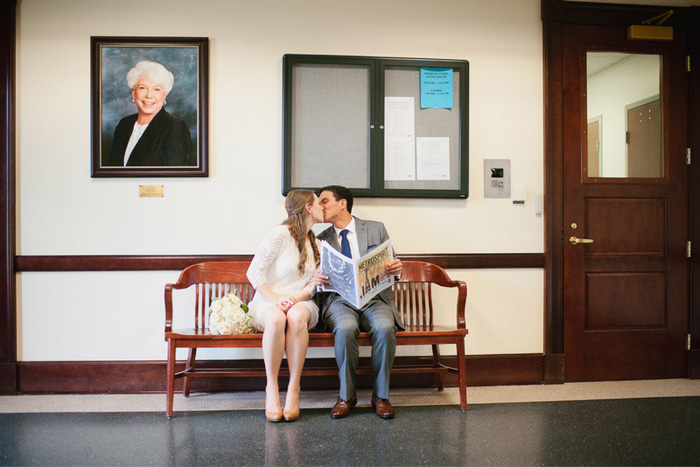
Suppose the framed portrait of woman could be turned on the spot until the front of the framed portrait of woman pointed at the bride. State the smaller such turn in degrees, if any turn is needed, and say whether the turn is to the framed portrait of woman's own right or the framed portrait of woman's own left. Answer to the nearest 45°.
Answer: approximately 45° to the framed portrait of woman's own left

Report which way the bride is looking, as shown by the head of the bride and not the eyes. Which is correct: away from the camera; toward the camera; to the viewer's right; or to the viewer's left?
to the viewer's right

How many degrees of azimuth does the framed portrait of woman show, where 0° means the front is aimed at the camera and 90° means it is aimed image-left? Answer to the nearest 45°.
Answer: approximately 0°
